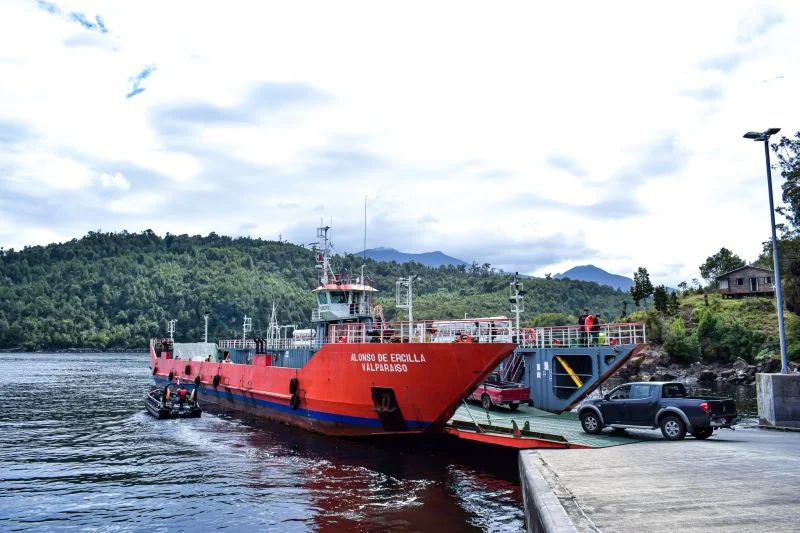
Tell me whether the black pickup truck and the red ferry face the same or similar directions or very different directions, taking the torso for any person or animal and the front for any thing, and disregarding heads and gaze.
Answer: very different directions

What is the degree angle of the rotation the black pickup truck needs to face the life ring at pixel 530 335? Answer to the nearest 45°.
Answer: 0° — it already faces it

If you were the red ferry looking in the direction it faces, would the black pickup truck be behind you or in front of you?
in front

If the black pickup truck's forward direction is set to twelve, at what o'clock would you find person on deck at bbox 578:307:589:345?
The person on deck is roughly at 1 o'clock from the black pickup truck.

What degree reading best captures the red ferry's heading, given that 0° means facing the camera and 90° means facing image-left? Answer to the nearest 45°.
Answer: approximately 315°

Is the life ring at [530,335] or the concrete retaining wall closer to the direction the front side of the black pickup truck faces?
the life ring

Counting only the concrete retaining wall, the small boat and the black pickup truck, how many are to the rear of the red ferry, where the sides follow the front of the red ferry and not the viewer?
1

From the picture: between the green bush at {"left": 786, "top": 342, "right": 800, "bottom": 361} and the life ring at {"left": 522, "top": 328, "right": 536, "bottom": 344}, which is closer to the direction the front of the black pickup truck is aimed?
the life ring

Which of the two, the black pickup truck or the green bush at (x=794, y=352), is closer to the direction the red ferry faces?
the black pickup truck

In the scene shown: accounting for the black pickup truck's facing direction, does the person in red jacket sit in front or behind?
in front
